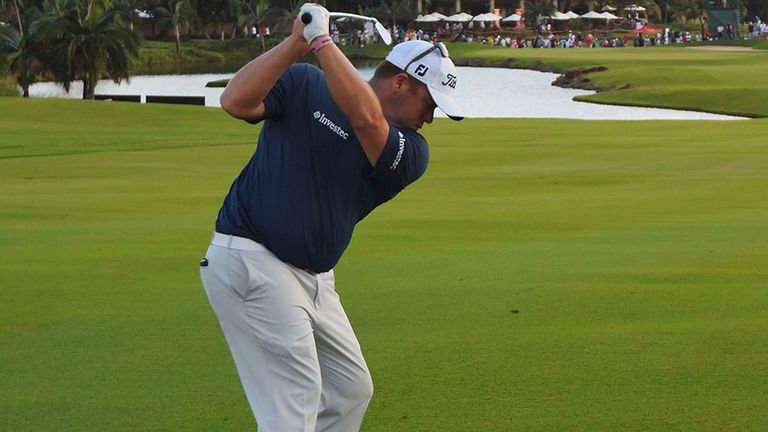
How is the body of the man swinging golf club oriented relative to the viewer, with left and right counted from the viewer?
facing the viewer and to the right of the viewer

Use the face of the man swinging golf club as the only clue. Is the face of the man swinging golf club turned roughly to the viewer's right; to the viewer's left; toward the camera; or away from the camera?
to the viewer's right
